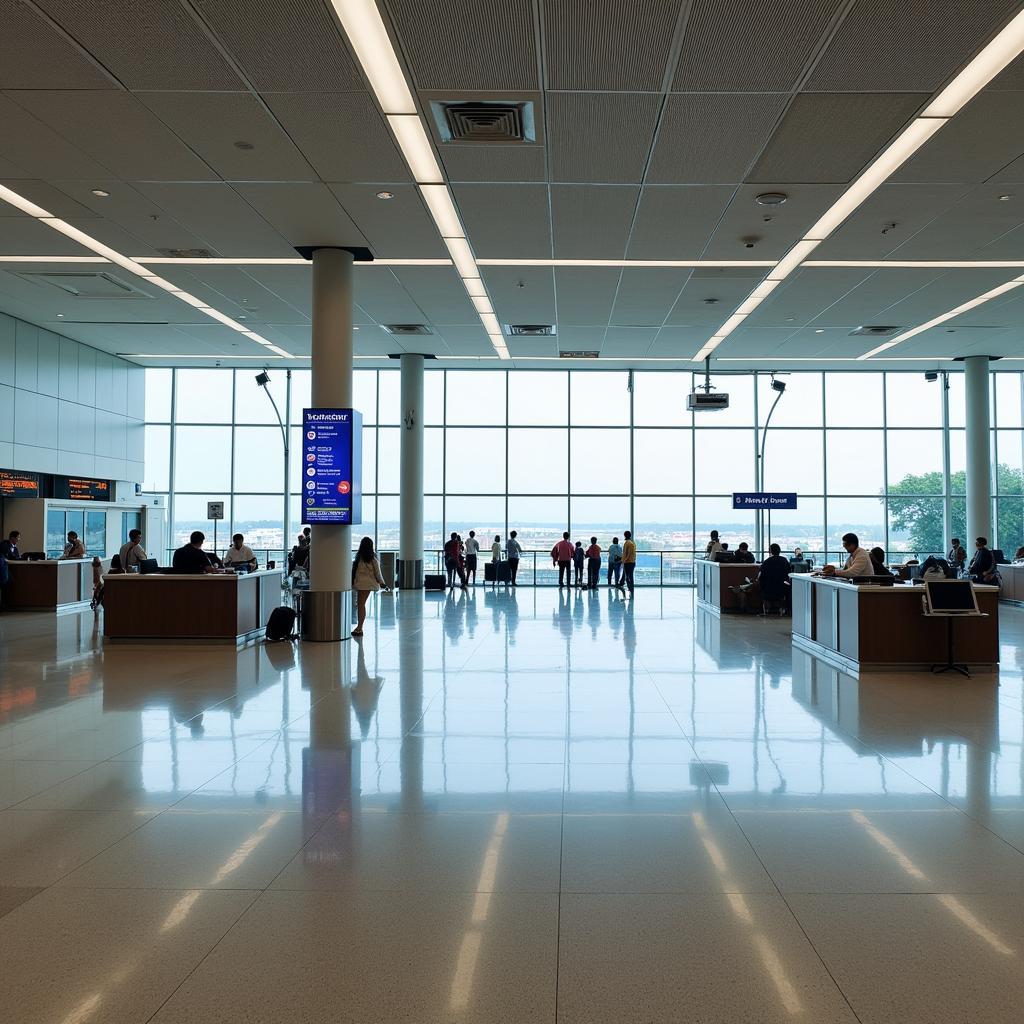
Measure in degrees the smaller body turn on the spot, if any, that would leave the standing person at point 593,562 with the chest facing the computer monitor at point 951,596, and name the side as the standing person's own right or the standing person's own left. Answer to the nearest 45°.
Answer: approximately 180°

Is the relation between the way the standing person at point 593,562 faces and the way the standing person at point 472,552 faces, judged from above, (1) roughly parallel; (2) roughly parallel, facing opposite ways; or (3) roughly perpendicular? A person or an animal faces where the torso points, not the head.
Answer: roughly parallel

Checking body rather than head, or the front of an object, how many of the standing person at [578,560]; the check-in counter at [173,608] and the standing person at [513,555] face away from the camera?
2

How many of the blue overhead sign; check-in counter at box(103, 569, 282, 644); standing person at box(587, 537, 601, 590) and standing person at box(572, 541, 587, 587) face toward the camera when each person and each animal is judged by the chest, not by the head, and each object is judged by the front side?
2

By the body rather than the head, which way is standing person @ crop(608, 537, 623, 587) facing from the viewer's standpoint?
away from the camera

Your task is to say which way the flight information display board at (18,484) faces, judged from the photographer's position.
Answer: facing the viewer and to the right of the viewer

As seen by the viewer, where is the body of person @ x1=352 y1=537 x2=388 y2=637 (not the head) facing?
away from the camera

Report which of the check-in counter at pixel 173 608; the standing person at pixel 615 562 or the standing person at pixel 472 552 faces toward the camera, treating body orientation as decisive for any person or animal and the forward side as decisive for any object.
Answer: the check-in counter

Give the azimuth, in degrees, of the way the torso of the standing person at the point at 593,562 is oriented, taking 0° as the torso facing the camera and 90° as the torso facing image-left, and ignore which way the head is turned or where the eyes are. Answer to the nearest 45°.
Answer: approximately 180°

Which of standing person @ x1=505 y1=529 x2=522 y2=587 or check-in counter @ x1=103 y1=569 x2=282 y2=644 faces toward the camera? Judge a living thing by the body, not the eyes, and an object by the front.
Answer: the check-in counter

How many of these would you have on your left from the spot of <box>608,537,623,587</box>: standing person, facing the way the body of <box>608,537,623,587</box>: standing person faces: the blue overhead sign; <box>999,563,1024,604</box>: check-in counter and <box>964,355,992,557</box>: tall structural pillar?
0

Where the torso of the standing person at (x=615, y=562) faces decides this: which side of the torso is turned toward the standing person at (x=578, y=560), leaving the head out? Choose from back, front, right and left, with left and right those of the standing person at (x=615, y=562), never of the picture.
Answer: left

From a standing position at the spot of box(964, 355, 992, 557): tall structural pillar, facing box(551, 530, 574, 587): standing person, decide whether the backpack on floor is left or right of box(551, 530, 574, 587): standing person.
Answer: left

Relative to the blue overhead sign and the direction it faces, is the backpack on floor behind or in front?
in front

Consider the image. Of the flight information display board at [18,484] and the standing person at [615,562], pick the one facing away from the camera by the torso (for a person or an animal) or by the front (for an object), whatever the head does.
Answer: the standing person

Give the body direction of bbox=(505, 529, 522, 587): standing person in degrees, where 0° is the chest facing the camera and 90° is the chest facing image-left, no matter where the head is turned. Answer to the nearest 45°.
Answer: approximately 180°

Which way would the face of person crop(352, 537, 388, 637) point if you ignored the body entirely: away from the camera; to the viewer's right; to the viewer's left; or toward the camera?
away from the camera
